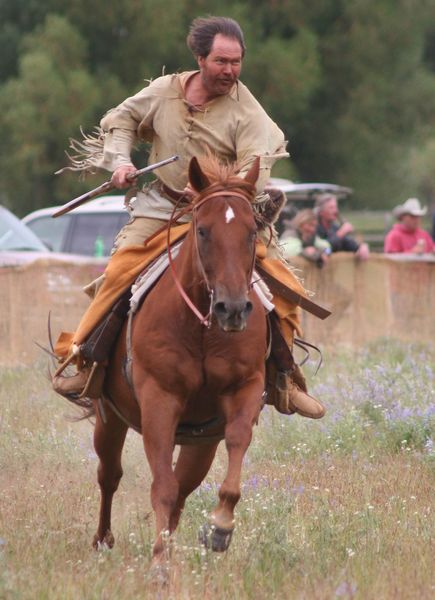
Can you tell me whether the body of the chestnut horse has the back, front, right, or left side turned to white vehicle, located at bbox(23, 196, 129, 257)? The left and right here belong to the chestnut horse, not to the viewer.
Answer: back

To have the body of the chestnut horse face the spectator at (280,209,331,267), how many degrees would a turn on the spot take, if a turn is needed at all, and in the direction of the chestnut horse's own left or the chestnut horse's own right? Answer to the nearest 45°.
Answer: approximately 180°

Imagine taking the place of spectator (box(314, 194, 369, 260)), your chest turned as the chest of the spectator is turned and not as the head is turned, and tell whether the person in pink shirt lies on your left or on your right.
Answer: on your left

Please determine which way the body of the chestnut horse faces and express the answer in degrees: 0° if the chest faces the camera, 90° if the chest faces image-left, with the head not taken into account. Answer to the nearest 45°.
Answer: approximately 0°

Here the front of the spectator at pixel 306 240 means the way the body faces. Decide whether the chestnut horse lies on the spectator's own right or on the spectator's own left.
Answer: on the spectator's own right

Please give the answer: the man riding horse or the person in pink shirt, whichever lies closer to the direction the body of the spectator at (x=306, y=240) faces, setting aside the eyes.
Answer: the man riding horse

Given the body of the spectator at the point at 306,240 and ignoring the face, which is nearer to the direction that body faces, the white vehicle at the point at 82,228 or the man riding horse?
the man riding horse

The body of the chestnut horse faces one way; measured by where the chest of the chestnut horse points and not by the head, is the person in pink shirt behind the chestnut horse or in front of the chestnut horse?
behind

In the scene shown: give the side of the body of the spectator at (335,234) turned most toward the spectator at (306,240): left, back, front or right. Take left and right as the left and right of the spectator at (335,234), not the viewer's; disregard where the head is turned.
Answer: right

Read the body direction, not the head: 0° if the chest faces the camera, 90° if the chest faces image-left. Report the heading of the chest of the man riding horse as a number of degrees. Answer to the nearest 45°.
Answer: approximately 0°
